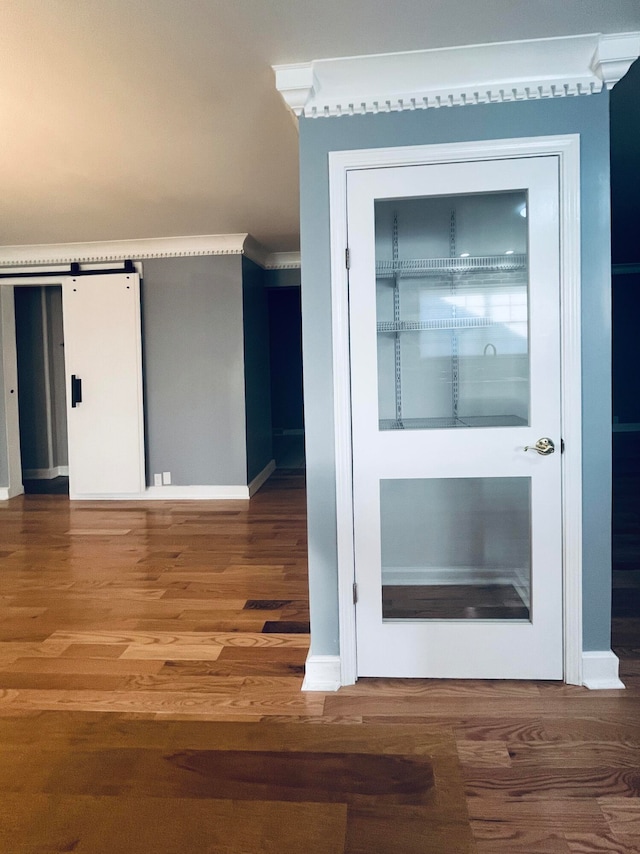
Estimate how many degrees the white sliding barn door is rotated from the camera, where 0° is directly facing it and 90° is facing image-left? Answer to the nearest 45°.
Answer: approximately 0°

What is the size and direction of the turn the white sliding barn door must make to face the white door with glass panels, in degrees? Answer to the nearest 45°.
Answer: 0° — it already faces it
